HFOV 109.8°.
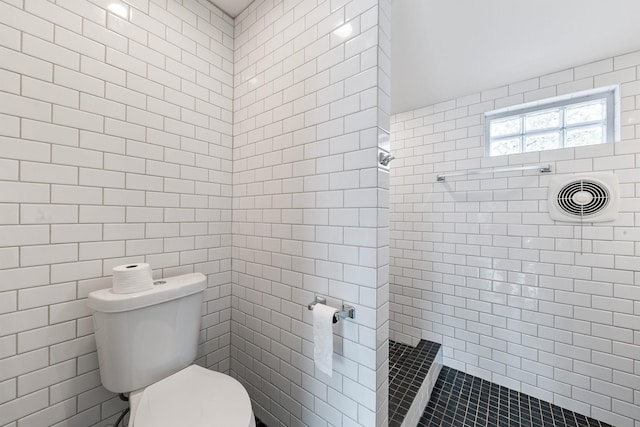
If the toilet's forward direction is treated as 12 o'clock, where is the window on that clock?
The window is roughly at 11 o'clock from the toilet.

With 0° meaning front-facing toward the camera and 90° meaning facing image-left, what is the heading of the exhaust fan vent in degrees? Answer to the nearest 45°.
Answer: approximately 0°

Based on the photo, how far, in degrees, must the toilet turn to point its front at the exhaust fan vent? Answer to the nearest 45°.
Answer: approximately 45° to its left

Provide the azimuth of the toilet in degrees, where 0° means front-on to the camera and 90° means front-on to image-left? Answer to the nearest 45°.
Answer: approximately 315°

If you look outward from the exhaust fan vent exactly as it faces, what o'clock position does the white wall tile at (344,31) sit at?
The white wall tile is roughly at 1 o'clock from the exhaust fan vent.
